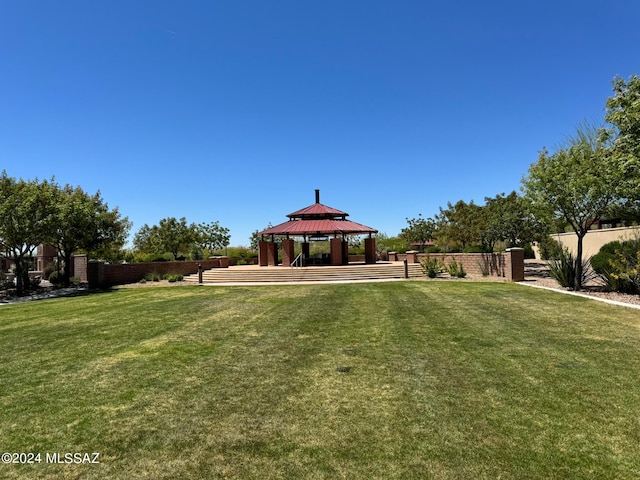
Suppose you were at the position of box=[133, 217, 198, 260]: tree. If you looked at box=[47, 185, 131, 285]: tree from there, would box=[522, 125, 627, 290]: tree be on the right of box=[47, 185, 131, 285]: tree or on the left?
left

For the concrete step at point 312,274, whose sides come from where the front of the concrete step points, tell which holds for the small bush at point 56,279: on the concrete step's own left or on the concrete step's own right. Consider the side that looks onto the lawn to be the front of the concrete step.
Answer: on the concrete step's own right

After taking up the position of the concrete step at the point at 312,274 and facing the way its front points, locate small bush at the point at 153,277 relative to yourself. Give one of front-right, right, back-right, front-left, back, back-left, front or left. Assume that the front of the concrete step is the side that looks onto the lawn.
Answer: right

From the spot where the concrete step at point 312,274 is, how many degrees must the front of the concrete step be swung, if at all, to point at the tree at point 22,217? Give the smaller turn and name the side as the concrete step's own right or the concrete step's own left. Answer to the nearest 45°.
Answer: approximately 90° to the concrete step's own right

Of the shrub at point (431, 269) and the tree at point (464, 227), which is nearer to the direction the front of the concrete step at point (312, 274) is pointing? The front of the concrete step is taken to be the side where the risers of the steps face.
the shrub

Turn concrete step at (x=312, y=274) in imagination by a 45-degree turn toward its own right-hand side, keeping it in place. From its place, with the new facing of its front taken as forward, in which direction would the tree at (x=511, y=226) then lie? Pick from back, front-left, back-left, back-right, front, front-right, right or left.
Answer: back-left

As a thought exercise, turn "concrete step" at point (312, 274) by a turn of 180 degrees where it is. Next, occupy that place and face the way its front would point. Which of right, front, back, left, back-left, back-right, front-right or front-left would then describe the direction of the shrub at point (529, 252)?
front-right

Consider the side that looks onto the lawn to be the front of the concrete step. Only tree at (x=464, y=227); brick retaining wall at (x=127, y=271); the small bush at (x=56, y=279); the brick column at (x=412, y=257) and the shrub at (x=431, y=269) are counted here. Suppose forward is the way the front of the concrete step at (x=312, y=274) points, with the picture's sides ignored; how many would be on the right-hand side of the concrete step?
2

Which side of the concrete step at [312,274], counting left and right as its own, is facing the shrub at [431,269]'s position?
left

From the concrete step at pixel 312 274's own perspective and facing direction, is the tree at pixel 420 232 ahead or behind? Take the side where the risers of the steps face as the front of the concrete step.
behind

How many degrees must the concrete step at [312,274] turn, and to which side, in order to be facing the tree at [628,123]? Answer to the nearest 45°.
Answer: approximately 45° to its left

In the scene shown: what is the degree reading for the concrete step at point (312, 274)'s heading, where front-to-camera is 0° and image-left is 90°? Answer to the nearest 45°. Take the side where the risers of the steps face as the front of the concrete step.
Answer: approximately 0°

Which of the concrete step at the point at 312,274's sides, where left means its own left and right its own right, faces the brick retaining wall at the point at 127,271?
right

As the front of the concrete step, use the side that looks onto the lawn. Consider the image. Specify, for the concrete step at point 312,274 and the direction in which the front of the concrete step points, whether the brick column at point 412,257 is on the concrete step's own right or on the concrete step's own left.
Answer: on the concrete step's own left

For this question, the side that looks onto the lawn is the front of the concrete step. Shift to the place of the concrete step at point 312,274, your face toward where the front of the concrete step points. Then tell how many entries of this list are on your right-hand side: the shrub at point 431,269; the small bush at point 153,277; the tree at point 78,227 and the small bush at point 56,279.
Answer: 3
